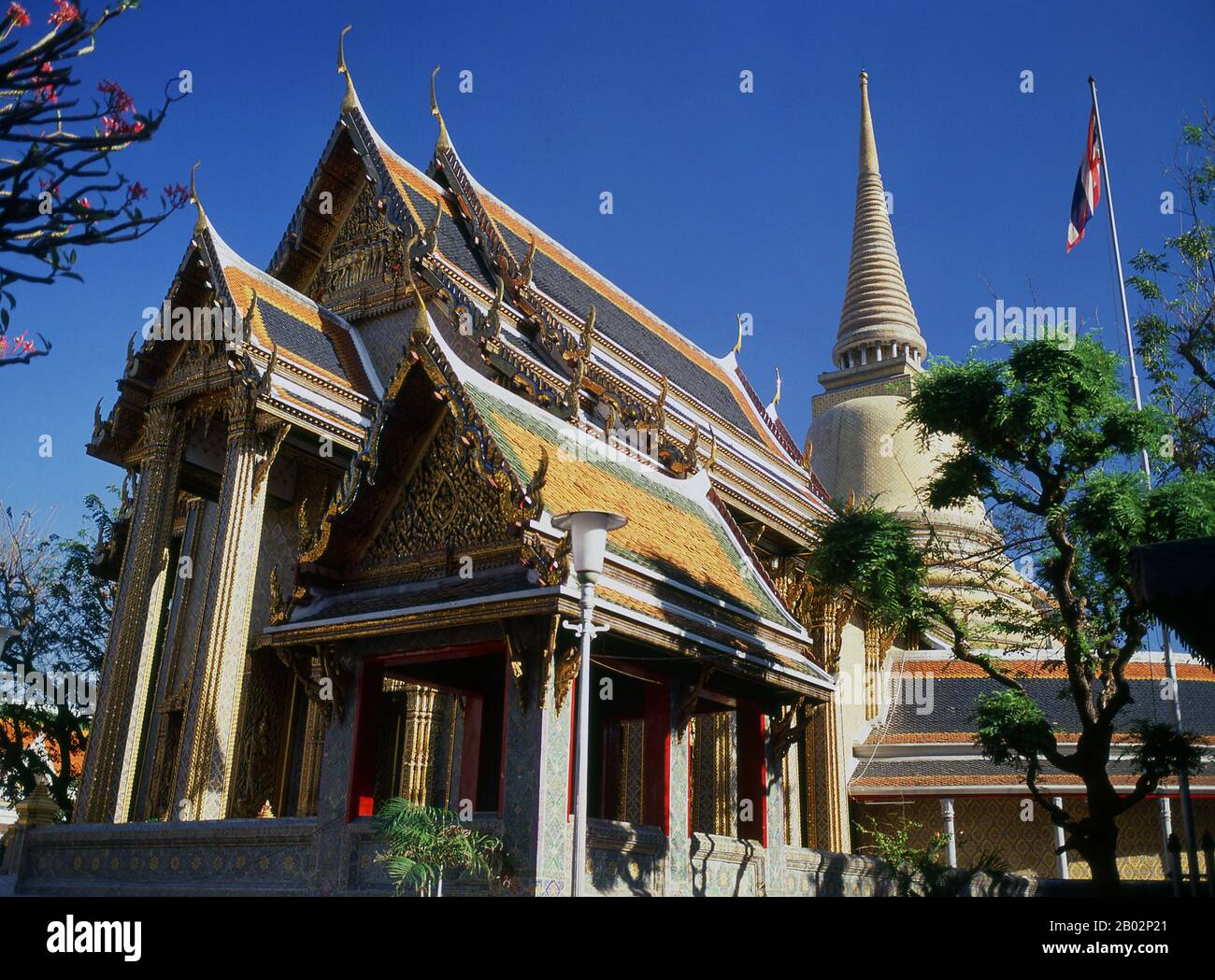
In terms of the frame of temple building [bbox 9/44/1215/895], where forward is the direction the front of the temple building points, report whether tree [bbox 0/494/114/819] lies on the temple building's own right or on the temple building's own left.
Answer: on the temple building's own right

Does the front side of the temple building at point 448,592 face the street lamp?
no

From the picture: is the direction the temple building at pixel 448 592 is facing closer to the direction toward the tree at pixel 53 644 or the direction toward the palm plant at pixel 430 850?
the palm plant

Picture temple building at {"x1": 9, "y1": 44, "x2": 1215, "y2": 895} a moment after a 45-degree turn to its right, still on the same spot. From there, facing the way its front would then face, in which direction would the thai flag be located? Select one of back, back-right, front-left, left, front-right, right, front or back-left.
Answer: back

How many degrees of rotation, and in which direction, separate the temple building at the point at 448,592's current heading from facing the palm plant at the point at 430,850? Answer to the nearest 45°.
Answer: approximately 45° to its left

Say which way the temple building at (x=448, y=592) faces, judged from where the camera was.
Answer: facing the viewer and to the left of the viewer
